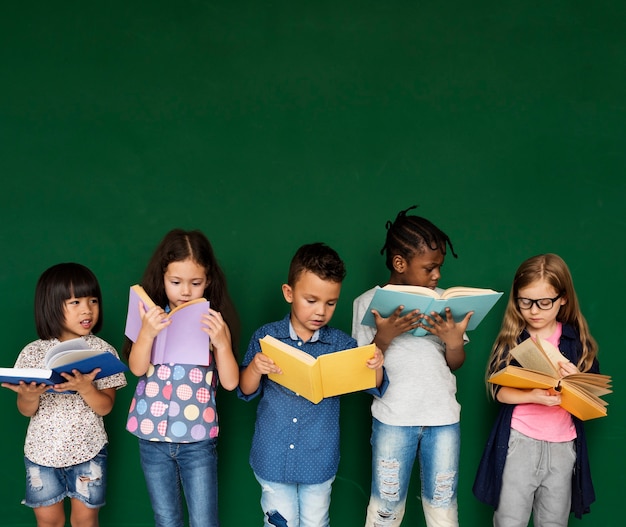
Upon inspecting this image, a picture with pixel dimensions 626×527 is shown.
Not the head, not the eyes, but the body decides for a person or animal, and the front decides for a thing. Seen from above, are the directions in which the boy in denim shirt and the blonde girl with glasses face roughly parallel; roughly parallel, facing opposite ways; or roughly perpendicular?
roughly parallel

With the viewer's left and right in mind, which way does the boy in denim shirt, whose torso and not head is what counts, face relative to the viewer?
facing the viewer

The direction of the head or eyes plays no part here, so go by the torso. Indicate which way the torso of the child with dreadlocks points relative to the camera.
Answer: toward the camera

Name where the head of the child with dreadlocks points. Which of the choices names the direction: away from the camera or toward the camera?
toward the camera

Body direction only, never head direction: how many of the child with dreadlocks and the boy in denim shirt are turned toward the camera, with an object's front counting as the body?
2

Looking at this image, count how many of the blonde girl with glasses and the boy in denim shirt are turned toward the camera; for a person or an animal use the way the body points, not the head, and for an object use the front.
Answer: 2

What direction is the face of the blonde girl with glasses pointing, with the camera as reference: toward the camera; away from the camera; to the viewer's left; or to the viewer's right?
toward the camera

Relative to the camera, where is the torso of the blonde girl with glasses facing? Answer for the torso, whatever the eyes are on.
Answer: toward the camera

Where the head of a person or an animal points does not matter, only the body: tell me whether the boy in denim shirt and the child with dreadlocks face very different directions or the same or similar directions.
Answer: same or similar directions

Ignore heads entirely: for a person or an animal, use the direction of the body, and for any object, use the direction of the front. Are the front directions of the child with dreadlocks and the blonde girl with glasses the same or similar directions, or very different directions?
same or similar directions
